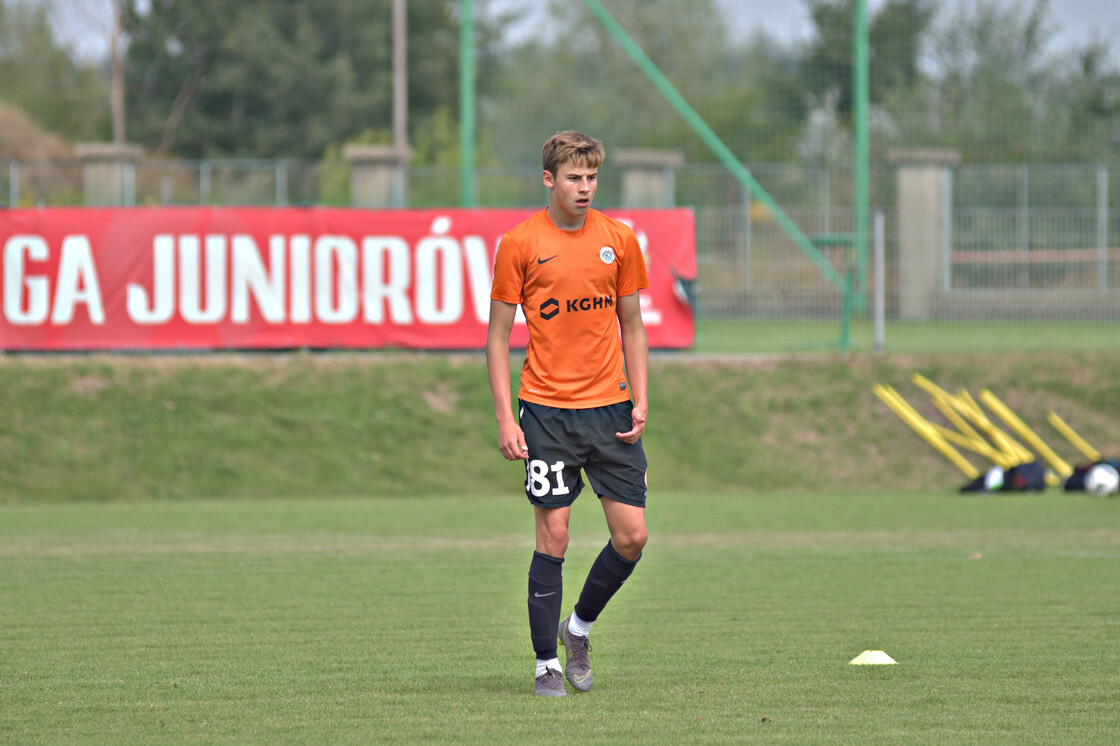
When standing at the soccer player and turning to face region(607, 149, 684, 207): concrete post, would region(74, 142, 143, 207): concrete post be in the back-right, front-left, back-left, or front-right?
front-left

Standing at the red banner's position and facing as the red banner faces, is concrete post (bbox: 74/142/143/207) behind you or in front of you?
behind

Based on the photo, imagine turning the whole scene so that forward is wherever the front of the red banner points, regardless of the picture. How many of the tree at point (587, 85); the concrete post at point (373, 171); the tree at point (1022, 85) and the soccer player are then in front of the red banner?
1

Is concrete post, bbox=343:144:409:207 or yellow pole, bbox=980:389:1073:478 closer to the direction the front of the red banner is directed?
the yellow pole

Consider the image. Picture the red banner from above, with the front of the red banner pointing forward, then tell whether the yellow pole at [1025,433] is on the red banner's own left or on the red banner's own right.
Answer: on the red banner's own left

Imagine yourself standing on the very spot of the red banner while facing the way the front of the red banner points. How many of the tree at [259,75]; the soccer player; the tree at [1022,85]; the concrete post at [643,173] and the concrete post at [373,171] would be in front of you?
1

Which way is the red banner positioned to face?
toward the camera

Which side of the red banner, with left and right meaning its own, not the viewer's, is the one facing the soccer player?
front

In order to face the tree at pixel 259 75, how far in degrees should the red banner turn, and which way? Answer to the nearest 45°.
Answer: approximately 180°

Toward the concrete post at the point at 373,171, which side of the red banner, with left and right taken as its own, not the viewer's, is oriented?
back
